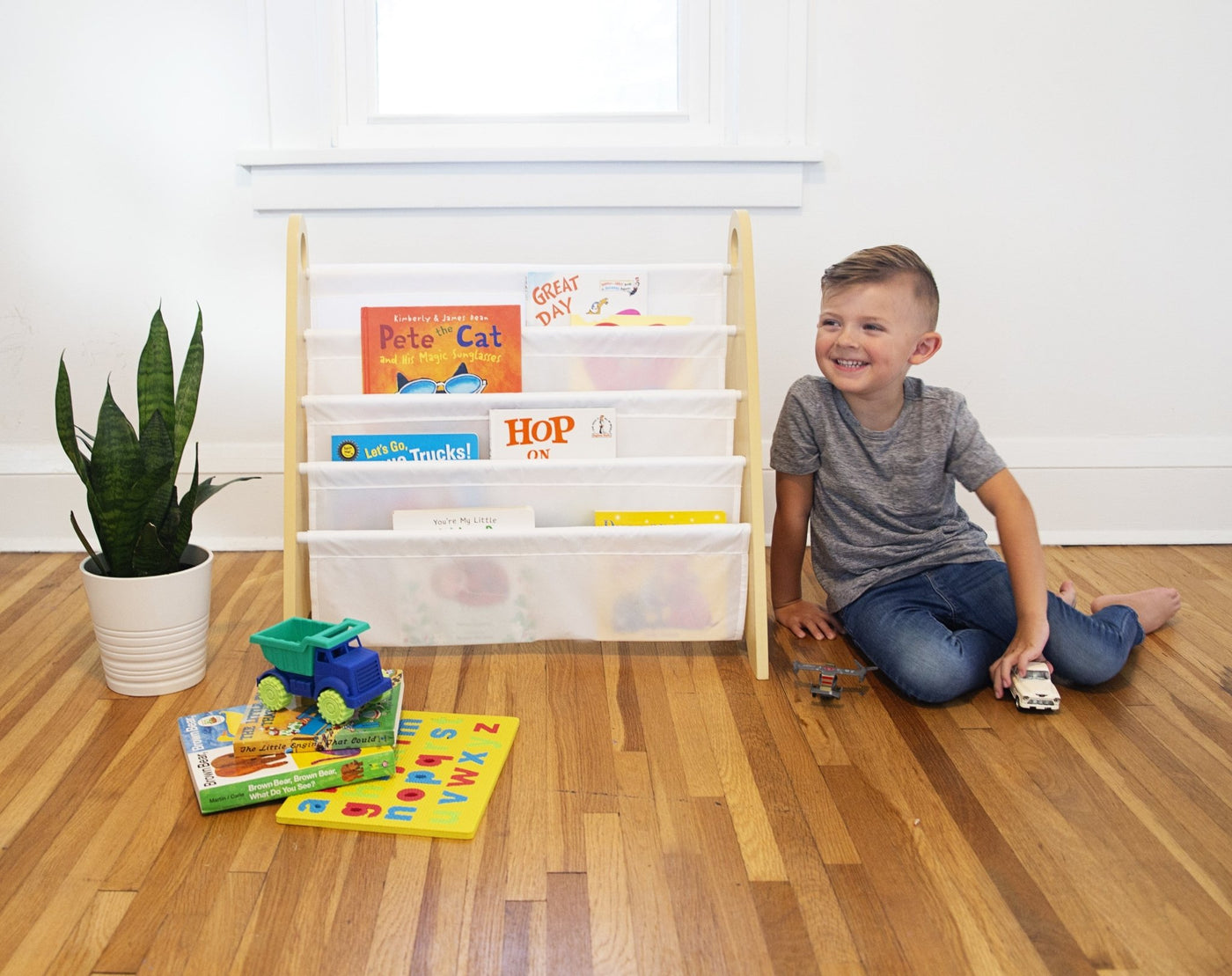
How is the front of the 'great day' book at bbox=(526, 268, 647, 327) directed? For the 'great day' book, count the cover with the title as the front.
toward the camera

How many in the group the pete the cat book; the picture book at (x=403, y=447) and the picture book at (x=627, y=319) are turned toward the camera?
3

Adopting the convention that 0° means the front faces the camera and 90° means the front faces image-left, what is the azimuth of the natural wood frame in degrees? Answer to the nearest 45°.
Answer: approximately 0°

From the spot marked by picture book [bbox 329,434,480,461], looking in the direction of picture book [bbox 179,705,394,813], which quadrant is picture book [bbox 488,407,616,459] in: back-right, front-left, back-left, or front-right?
back-left

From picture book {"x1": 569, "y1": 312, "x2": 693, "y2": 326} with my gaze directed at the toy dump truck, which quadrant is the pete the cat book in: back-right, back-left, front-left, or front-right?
front-right

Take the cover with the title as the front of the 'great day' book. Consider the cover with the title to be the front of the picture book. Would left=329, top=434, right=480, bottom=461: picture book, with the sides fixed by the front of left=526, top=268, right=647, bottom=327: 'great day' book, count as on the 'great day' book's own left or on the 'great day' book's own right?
on the 'great day' book's own right

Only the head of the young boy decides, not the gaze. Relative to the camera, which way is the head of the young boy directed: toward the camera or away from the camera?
toward the camera

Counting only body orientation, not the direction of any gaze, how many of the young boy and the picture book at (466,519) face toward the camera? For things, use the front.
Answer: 2

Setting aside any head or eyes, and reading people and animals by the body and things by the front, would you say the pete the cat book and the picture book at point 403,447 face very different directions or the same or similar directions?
same or similar directions

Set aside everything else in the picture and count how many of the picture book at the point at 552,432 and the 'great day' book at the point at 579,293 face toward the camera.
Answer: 2

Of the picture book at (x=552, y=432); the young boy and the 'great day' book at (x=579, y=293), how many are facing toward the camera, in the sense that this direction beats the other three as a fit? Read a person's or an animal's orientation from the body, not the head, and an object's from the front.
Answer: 3

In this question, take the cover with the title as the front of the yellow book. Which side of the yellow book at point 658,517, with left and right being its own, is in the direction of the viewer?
front

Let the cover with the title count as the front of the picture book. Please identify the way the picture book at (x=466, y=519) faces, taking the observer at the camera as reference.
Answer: facing the viewer
